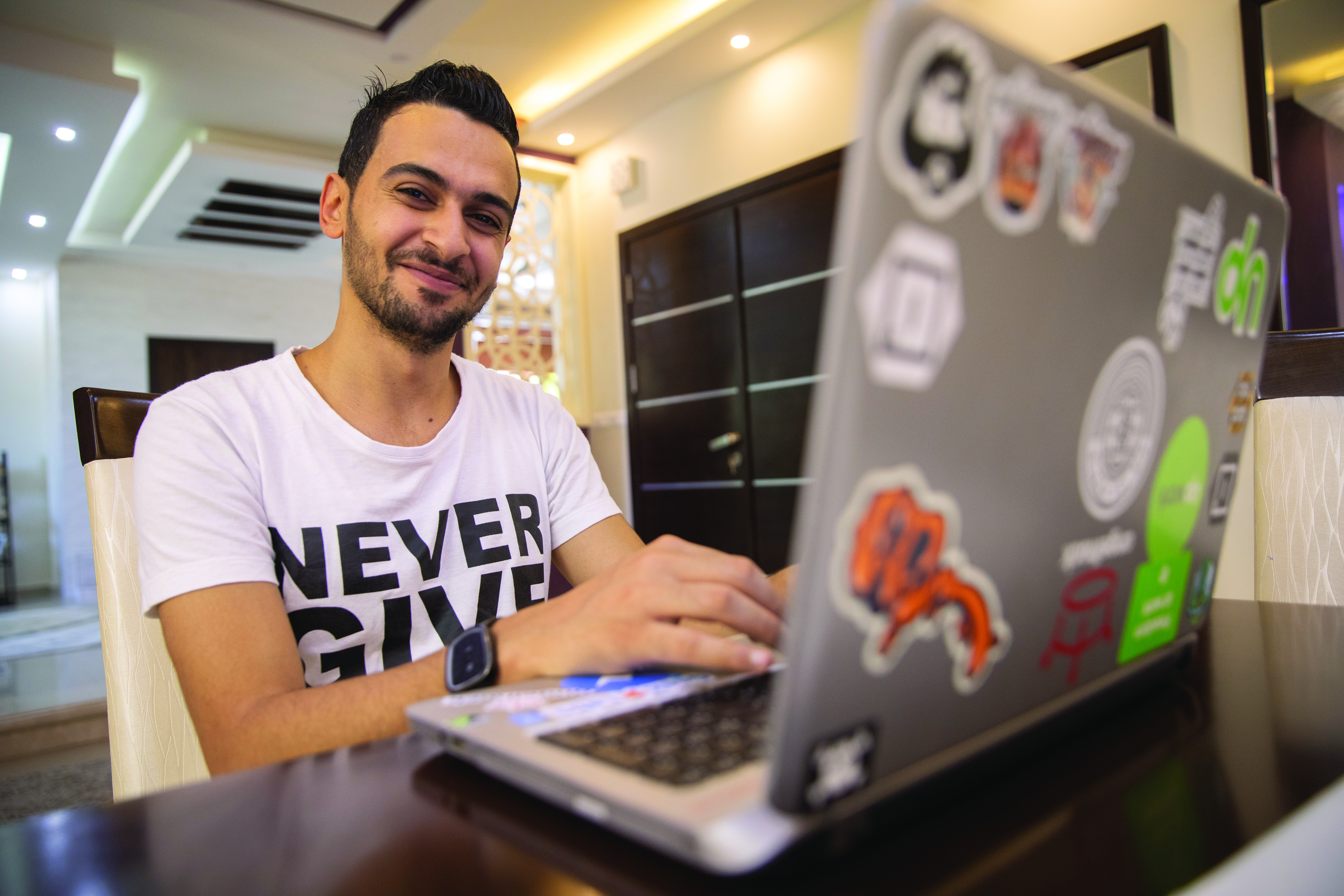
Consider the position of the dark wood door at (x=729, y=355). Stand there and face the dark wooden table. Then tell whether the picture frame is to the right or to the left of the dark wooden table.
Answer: left

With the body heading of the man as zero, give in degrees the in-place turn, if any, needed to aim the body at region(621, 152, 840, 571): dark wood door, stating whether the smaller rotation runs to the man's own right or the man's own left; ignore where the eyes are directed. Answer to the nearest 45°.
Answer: approximately 90° to the man's own left

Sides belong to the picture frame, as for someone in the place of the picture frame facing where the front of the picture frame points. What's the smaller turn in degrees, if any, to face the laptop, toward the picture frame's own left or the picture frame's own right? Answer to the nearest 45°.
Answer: approximately 45° to the picture frame's own left

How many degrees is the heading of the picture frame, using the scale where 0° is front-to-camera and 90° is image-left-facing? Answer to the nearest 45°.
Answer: approximately 45°

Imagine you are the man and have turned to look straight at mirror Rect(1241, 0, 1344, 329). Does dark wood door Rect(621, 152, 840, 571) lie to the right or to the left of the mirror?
left

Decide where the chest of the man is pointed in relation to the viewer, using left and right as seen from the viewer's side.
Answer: facing the viewer and to the right of the viewer

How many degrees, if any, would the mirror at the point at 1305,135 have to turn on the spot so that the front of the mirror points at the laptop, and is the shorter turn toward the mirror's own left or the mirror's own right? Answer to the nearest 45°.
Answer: approximately 45° to the mirror's own left

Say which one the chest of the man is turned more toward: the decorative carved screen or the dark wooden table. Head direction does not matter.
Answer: the dark wooden table

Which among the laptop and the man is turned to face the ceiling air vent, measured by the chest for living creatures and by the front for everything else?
the laptop

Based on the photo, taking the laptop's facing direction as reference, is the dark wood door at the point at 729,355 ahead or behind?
ahead

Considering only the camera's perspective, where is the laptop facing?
facing away from the viewer and to the left of the viewer
